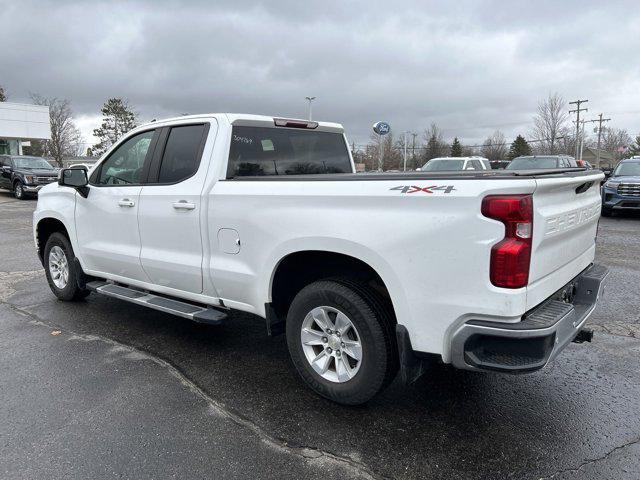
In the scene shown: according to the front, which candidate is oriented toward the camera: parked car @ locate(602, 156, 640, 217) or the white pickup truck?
the parked car

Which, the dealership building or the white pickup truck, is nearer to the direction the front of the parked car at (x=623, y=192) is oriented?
the white pickup truck

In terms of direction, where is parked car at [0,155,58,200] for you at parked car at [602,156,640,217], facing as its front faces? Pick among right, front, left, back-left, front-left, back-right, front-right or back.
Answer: right

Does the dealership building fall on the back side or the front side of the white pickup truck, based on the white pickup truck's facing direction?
on the front side

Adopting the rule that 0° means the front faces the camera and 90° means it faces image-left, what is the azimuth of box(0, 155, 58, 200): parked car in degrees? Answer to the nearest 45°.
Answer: approximately 315°

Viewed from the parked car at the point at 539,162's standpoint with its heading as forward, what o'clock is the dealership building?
The dealership building is roughly at 2 o'clock from the parked car.

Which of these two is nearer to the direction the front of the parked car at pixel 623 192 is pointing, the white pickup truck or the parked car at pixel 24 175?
the white pickup truck

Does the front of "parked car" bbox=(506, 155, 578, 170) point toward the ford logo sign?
no

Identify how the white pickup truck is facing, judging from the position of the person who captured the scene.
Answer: facing away from the viewer and to the left of the viewer

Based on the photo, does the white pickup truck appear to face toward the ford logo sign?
no

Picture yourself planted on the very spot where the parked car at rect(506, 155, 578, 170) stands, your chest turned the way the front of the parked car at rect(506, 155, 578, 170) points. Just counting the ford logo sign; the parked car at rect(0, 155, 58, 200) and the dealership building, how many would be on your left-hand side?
0

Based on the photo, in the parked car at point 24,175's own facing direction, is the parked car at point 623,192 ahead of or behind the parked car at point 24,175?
ahead

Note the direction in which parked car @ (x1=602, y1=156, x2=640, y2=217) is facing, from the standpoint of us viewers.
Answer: facing the viewer

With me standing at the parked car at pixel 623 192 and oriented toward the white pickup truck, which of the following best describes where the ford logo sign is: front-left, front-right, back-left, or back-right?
back-right

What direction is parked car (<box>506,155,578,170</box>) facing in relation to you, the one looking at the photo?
facing the viewer and to the left of the viewer

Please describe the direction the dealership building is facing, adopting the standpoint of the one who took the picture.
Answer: facing the viewer and to the right of the viewer

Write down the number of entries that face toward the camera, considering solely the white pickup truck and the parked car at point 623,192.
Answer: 1

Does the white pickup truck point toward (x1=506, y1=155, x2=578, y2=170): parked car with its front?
no
